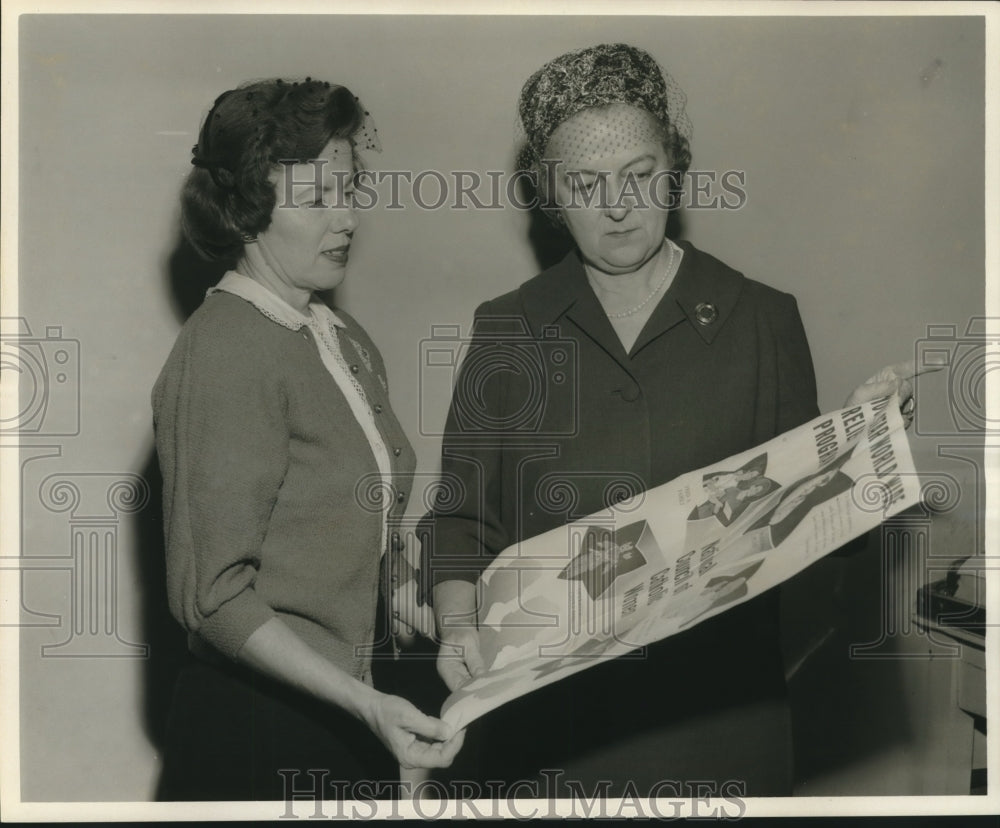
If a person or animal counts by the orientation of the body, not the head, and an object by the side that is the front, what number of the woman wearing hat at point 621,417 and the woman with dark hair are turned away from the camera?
0

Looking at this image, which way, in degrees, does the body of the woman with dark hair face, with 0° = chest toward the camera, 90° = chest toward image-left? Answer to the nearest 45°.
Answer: approximately 315°

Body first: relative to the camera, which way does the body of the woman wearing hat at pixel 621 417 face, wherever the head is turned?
toward the camera
